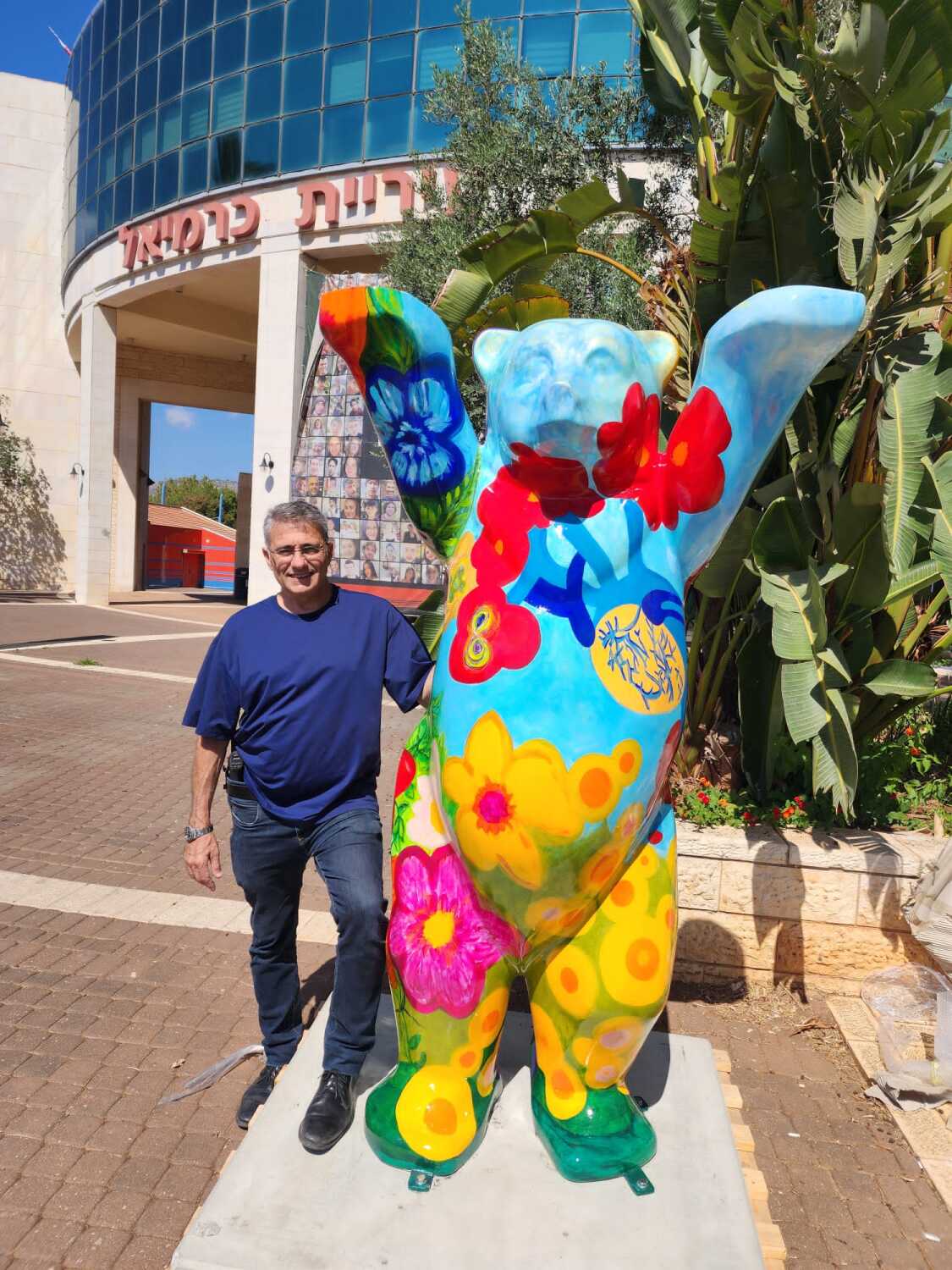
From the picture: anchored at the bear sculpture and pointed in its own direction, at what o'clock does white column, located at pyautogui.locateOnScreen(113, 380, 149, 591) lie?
The white column is roughly at 5 o'clock from the bear sculpture.

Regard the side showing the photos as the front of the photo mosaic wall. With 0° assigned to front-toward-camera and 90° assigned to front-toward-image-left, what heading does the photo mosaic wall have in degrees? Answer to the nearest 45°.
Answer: approximately 0°

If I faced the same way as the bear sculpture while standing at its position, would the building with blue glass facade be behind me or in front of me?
behind

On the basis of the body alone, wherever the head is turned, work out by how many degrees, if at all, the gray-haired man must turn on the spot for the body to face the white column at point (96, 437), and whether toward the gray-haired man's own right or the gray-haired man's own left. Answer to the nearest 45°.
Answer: approximately 180°

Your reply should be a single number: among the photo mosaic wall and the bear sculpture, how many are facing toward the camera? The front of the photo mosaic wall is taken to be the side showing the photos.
2

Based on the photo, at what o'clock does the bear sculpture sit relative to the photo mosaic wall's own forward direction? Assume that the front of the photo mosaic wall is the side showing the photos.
The bear sculpture is roughly at 12 o'clock from the photo mosaic wall.

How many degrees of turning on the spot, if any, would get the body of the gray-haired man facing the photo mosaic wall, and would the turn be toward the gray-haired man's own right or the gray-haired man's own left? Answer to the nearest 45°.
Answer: approximately 180°
